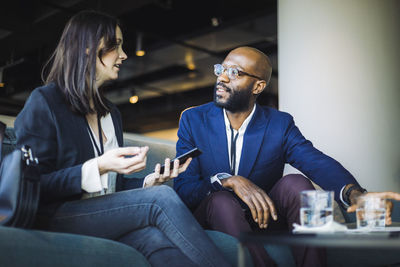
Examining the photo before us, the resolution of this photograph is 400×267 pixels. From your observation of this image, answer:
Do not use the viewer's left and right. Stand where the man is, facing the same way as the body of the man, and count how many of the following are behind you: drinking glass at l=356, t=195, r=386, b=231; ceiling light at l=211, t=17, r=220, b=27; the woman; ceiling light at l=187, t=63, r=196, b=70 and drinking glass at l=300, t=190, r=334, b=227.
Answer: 2

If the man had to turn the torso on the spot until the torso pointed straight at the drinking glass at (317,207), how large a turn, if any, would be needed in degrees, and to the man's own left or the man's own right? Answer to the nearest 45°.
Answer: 0° — they already face it

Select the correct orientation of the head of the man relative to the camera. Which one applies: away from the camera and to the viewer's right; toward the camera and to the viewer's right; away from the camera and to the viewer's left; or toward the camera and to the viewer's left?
toward the camera and to the viewer's left

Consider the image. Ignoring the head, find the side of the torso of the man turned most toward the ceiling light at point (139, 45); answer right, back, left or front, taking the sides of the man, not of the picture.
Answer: back

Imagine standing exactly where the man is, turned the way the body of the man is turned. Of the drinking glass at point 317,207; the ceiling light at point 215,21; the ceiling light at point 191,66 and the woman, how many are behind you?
2

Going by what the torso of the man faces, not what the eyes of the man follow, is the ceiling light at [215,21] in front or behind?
behind

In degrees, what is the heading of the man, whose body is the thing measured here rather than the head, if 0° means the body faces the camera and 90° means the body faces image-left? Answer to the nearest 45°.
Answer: approximately 0°

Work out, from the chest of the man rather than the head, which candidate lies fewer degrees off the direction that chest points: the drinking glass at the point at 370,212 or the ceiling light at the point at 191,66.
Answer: the drinking glass

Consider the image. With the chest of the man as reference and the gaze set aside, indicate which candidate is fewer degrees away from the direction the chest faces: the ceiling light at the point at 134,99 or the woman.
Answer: the woman

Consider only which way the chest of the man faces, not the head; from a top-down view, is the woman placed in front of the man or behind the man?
in front

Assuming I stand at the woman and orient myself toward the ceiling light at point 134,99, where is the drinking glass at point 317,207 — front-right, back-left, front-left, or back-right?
back-right

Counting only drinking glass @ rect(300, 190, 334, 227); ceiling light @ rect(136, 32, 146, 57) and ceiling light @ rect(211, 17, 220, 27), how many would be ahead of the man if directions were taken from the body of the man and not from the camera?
1

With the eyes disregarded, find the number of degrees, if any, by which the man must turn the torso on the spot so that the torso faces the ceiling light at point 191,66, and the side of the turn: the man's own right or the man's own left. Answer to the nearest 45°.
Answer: approximately 180°

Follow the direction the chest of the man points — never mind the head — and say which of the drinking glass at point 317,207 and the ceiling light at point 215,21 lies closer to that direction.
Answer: the drinking glass
